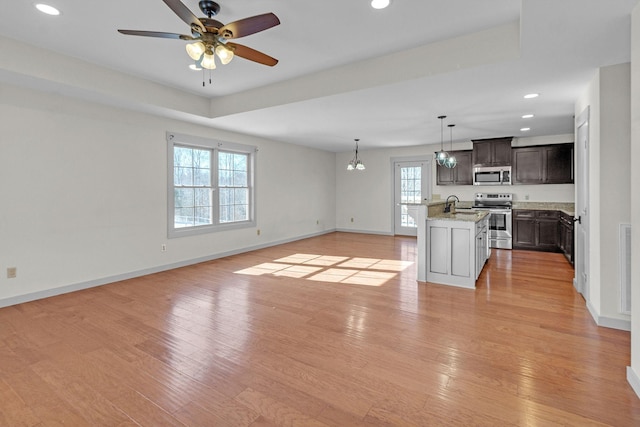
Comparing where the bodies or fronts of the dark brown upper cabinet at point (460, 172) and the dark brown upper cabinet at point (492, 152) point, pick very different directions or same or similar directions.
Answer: same or similar directions

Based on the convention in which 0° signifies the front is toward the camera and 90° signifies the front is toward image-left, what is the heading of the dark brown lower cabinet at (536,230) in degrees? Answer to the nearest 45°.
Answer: approximately 0°

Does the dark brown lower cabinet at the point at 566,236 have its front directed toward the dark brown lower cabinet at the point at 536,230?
no

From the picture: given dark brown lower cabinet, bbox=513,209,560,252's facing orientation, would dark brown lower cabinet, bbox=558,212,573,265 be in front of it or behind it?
in front

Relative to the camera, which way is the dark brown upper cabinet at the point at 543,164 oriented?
toward the camera

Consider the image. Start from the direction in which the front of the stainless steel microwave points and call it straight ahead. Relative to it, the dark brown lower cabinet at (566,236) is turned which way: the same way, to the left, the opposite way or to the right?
to the right

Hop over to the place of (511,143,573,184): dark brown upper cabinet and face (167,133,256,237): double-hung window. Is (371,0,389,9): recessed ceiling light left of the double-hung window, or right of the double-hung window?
left

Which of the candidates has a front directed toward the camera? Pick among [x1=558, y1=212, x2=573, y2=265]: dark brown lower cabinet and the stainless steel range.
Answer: the stainless steel range

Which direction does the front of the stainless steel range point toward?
toward the camera

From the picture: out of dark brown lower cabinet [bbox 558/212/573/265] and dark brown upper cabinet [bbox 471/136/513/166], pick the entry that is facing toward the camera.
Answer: the dark brown upper cabinet

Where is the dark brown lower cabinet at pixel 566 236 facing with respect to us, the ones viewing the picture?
facing to the left of the viewer

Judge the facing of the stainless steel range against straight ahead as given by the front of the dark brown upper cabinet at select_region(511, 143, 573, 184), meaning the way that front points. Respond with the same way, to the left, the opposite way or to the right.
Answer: the same way

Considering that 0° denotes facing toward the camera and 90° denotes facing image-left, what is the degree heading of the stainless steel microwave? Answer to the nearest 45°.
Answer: approximately 0°

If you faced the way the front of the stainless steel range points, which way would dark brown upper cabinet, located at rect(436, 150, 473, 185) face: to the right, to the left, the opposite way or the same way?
the same way
